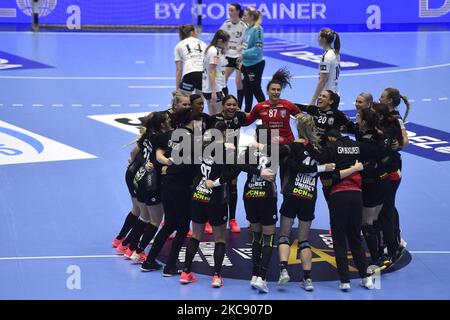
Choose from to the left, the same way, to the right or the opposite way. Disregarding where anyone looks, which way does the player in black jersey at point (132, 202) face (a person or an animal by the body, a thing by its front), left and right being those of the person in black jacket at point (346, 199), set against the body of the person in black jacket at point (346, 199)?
to the right

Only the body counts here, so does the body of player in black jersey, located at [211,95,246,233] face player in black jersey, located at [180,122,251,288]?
yes

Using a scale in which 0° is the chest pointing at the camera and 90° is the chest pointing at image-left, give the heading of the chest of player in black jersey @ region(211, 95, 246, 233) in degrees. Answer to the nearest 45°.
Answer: approximately 0°

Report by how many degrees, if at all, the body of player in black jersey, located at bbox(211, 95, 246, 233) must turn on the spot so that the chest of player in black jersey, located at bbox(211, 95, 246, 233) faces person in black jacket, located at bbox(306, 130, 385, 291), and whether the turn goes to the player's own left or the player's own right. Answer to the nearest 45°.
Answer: approximately 45° to the player's own left

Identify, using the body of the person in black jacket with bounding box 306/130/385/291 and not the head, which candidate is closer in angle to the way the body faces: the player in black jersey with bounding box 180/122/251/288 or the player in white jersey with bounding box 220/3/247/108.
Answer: the player in white jersey

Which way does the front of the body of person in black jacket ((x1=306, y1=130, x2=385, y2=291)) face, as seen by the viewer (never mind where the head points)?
away from the camera

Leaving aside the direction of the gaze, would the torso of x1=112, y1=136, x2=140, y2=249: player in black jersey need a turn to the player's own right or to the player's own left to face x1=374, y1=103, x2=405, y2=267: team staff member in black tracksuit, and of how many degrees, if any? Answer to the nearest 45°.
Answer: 0° — they already face them

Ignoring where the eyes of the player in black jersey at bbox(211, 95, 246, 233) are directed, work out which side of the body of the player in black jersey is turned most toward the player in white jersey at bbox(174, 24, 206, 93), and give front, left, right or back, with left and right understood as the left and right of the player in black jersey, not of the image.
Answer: back

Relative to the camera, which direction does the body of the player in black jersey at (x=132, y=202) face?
to the viewer's right
